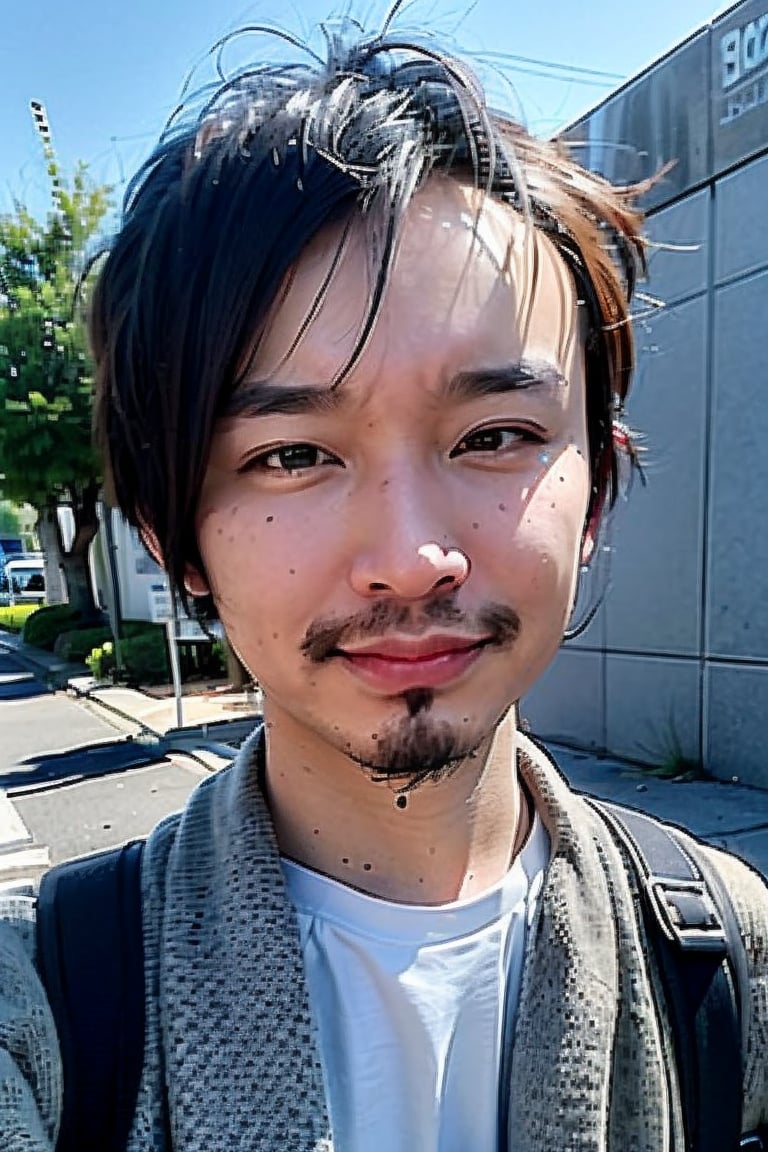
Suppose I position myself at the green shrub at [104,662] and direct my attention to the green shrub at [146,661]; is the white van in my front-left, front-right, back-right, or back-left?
back-left

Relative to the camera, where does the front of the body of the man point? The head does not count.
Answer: toward the camera

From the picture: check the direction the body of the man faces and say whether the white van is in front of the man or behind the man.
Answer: behind

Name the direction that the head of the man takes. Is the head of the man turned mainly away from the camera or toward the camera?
toward the camera

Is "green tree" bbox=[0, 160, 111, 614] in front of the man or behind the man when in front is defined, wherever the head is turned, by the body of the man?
behind

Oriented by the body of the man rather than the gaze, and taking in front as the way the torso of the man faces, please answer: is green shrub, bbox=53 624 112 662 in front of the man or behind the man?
behind

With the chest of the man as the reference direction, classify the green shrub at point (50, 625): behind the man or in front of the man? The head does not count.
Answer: behind

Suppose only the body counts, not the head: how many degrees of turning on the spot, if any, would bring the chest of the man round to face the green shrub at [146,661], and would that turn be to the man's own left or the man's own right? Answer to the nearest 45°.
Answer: approximately 180°
